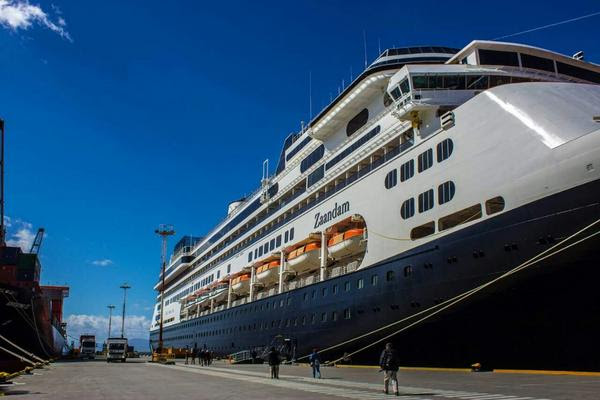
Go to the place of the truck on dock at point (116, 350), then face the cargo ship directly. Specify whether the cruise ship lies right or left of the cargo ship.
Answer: left

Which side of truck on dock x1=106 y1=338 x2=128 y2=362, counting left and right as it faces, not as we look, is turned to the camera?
front

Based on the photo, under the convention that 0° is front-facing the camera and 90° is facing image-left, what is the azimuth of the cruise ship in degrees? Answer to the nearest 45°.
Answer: approximately 315°

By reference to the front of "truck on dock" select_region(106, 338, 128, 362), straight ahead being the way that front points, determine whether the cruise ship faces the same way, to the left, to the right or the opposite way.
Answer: the same way

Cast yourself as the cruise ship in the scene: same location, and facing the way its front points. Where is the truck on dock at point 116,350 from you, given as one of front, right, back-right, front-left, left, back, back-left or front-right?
back

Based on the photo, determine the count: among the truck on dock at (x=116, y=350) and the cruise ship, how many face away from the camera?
0

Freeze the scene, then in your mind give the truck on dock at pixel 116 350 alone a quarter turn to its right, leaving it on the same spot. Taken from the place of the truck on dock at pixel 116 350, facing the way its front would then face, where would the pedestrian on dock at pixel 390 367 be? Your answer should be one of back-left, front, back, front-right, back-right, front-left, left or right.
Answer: left
